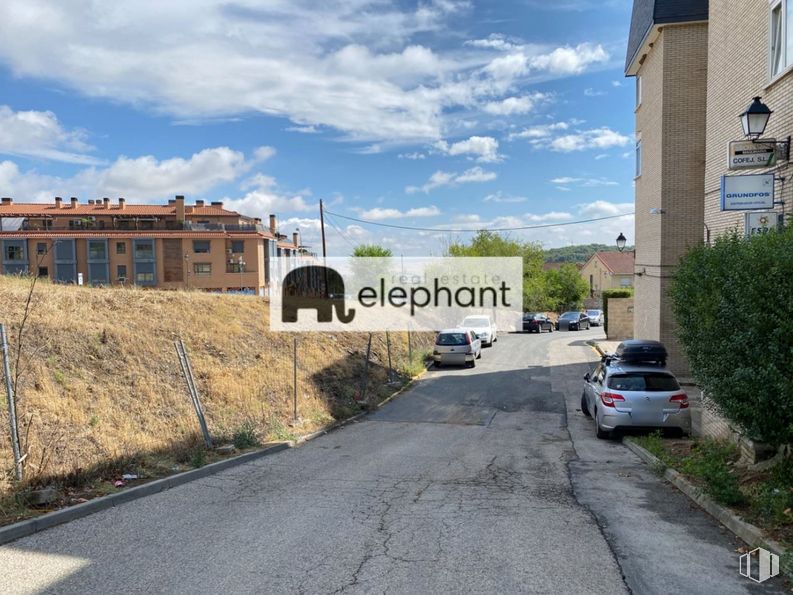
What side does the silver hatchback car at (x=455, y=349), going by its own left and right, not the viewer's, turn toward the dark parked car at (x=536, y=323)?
front

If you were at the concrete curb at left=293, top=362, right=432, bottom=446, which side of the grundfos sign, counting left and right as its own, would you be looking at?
right

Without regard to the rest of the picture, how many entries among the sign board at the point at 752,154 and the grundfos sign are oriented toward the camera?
2

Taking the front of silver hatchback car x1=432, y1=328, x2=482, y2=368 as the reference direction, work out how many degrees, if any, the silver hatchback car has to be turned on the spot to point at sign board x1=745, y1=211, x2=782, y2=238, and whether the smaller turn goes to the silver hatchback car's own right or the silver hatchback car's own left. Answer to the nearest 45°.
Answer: approximately 180°

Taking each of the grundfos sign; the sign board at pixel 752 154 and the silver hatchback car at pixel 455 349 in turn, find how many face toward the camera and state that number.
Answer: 2

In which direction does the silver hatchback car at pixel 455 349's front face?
away from the camera

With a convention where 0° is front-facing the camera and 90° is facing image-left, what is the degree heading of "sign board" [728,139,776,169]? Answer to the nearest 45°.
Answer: approximately 0°
